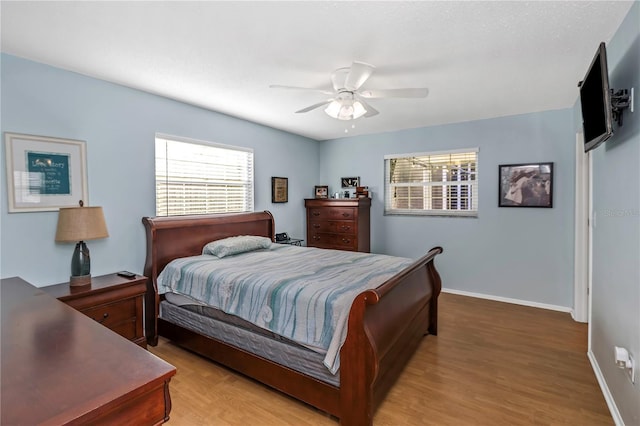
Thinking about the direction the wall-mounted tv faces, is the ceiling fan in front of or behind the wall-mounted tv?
in front

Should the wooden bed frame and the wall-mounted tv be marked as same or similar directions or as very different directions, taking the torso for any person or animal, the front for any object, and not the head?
very different directions

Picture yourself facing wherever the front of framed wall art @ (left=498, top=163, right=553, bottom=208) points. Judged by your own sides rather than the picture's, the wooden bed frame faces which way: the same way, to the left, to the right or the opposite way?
to the left

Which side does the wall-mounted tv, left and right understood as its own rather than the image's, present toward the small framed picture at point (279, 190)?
front

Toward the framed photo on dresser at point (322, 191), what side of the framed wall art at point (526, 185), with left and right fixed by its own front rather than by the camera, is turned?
right

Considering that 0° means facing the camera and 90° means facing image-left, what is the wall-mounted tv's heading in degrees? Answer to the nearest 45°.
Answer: approximately 90°

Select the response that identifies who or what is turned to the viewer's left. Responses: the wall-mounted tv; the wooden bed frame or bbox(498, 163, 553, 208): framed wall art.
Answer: the wall-mounted tv

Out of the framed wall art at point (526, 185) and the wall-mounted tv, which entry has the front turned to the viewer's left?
the wall-mounted tv

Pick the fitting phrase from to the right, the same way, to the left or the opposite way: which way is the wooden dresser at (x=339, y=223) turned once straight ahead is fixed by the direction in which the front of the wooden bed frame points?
to the right

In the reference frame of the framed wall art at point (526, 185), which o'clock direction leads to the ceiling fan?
The ceiling fan is roughly at 1 o'clock from the framed wall art.

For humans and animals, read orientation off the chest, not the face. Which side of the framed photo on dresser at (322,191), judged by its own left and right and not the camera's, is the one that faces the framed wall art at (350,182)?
left

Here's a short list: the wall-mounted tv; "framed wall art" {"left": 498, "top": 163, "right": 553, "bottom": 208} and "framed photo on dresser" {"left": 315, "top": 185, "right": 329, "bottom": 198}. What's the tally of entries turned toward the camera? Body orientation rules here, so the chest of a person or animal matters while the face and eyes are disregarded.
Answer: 2

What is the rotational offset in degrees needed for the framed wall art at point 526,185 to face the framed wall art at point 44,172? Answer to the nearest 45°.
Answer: approximately 45° to its right

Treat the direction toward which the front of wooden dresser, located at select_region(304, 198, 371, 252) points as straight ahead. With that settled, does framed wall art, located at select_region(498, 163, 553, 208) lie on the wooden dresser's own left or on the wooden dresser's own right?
on the wooden dresser's own left

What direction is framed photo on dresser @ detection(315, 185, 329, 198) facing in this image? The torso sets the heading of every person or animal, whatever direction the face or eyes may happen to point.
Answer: toward the camera
